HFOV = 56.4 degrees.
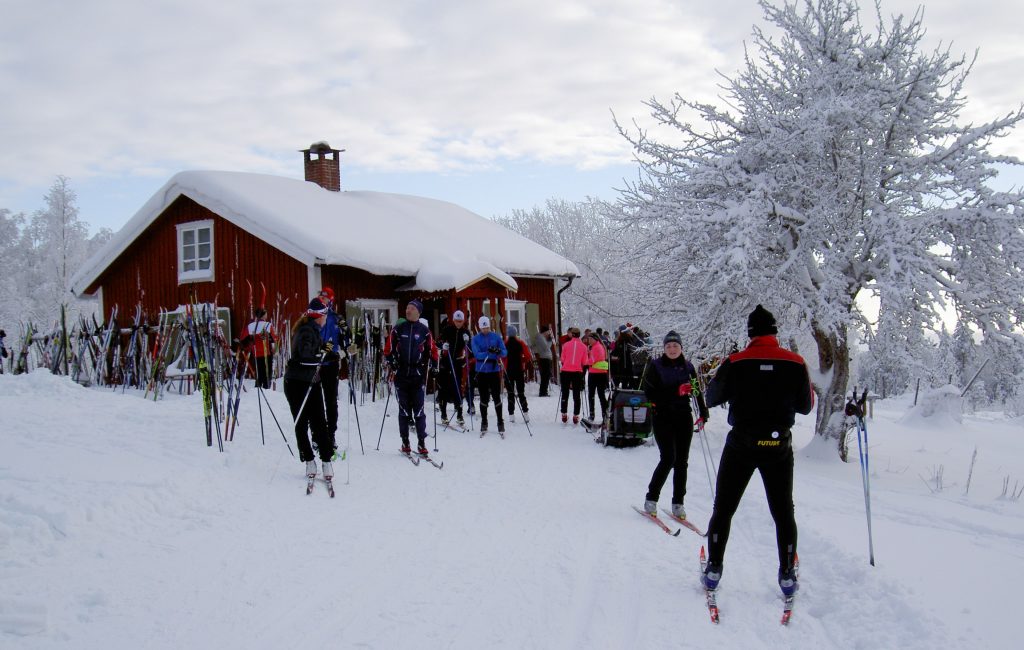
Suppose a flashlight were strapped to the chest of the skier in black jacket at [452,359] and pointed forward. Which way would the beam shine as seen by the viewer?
toward the camera

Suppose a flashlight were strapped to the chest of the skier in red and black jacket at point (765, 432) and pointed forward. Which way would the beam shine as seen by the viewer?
away from the camera

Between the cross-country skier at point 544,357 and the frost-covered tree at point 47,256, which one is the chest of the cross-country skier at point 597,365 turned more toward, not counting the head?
the frost-covered tree

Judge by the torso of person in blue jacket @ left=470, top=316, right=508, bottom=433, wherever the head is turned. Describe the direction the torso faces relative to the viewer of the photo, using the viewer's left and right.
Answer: facing the viewer

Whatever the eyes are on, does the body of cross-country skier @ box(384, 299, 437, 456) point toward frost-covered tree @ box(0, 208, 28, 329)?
no

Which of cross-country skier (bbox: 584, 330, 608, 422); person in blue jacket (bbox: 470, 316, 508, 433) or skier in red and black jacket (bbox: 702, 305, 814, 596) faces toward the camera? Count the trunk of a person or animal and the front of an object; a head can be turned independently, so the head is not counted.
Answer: the person in blue jacket

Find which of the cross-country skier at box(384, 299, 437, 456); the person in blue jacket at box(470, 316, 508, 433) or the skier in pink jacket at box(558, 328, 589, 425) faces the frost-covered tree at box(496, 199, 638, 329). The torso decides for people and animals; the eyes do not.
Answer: the skier in pink jacket

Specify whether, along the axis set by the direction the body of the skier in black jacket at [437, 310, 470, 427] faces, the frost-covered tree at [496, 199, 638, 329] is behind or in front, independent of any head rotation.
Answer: behind

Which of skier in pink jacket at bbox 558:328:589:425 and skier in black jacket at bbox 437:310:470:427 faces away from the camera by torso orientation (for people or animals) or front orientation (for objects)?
the skier in pink jacket

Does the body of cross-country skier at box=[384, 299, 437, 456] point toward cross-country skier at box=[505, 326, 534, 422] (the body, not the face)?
no

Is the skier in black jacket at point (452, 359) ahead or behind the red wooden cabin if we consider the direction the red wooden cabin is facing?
ahead

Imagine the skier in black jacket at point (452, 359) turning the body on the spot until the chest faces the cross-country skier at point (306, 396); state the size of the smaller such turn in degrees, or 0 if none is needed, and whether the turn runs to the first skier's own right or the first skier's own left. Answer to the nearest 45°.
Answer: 0° — they already face them

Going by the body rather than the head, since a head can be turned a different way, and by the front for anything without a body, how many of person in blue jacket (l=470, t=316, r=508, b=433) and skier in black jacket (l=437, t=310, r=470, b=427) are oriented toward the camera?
2

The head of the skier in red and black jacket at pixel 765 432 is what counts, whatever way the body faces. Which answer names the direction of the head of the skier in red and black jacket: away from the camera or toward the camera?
away from the camera

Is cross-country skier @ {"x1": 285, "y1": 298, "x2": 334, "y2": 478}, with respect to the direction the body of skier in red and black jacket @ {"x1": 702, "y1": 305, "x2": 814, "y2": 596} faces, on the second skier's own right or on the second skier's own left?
on the second skier's own left

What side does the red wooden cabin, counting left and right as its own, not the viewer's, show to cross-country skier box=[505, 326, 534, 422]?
front

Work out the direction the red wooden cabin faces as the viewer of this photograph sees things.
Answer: facing the viewer and to the right of the viewer

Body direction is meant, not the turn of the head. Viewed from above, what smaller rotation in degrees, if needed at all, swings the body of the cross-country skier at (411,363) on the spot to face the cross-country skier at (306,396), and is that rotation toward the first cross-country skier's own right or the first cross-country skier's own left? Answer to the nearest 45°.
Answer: approximately 45° to the first cross-country skier's own right

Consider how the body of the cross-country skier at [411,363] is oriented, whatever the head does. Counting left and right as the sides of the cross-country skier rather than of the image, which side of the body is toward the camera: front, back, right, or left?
front

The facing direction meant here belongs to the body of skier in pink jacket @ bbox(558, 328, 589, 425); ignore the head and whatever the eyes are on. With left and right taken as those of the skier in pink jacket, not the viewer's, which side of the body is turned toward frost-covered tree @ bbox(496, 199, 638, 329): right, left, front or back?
front
